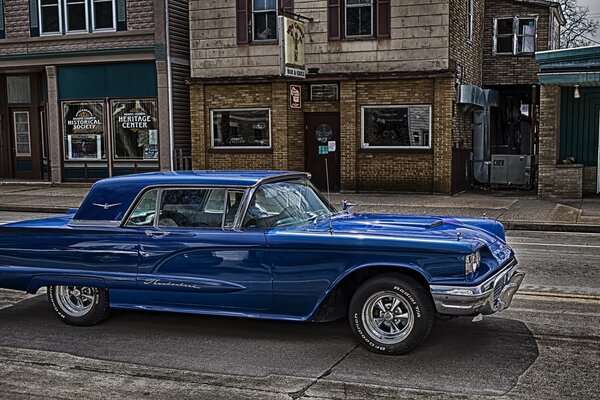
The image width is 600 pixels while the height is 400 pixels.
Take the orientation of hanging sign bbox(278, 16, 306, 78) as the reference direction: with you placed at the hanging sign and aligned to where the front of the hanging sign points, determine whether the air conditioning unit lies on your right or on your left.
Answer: on your left

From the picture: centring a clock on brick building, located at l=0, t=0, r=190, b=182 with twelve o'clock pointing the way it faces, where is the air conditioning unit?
The air conditioning unit is roughly at 10 o'clock from the brick building.

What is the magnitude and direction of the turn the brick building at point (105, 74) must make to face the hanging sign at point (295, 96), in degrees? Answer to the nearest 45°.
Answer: approximately 45° to its left

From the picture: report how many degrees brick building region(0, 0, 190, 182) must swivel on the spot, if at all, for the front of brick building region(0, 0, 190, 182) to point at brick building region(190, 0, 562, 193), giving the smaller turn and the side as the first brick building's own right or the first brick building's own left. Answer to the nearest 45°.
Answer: approximately 45° to the first brick building's own left

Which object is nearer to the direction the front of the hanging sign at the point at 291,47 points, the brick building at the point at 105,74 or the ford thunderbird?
the ford thunderbird

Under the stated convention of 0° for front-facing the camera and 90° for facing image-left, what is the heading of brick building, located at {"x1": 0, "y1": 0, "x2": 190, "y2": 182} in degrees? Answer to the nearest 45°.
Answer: approximately 0°

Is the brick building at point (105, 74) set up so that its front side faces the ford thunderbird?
yes
